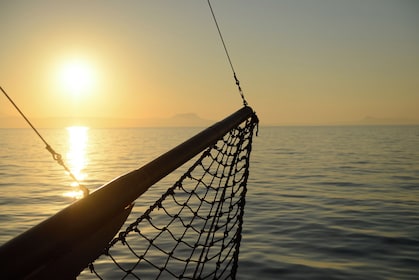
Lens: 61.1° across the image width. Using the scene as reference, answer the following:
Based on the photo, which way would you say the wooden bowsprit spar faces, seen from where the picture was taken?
facing away from the viewer and to the right of the viewer
